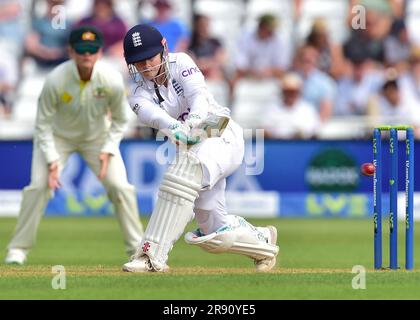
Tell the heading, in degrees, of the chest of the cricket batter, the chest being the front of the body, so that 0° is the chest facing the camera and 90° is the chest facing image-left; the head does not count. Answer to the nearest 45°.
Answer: approximately 45°
